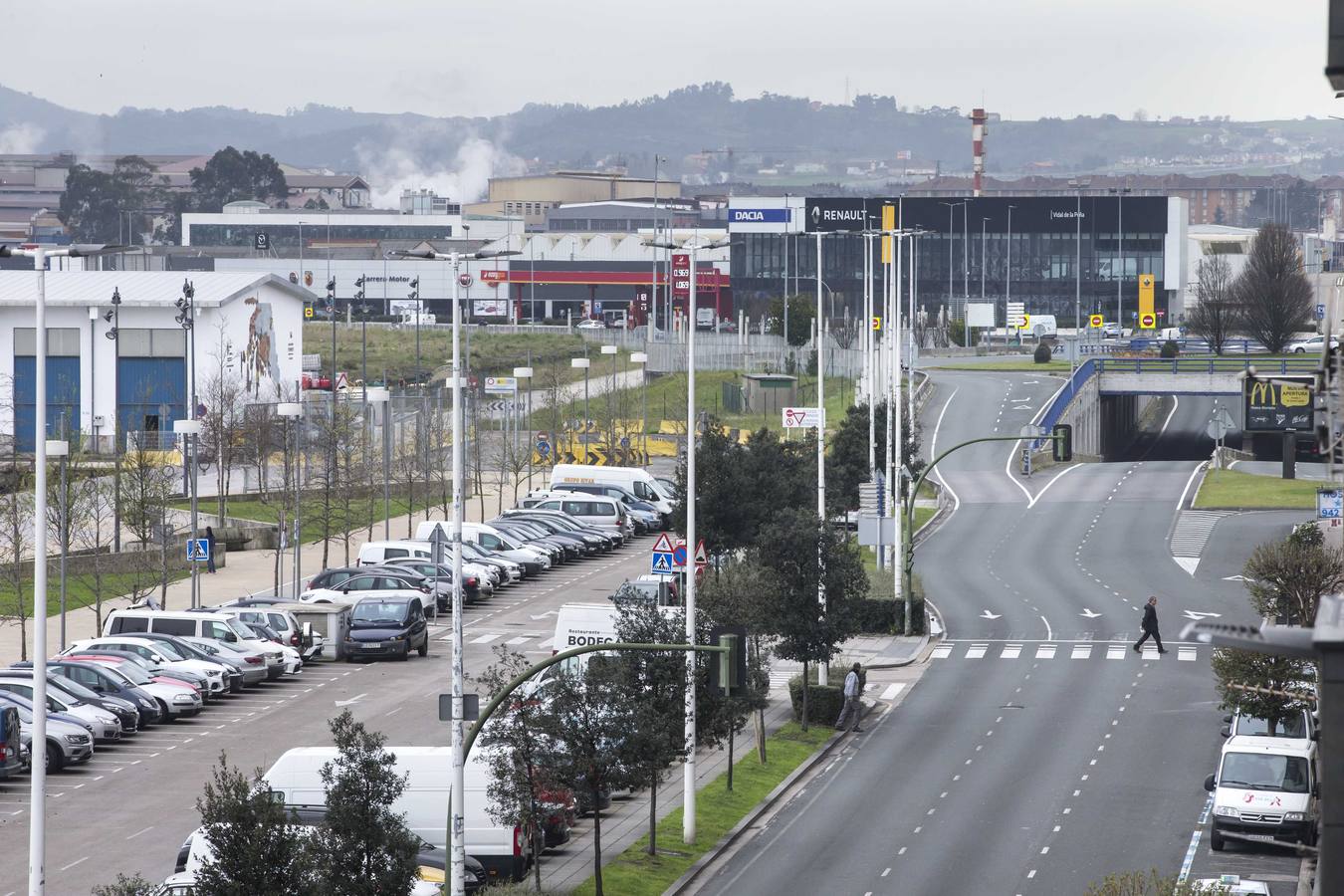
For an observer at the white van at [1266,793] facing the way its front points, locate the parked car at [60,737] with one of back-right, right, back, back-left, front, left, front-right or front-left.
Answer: right

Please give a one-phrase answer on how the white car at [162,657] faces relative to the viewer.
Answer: facing the viewer and to the right of the viewer

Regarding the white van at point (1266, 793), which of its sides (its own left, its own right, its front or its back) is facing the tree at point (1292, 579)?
back

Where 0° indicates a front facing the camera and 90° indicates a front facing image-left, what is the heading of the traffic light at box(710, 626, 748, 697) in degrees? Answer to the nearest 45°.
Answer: approximately 180°

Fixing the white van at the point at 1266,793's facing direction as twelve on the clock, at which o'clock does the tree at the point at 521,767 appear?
The tree is roughly at 2 o'clock from the white van.

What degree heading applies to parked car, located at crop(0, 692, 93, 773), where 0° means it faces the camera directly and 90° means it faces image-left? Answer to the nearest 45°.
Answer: approximately 315°

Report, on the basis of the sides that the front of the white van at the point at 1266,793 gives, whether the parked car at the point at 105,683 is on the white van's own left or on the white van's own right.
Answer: on the white van's own right

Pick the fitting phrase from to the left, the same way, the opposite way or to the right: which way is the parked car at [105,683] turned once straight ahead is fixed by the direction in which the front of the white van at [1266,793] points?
to the left

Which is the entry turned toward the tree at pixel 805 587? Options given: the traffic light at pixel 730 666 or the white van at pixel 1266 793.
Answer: the traffic light

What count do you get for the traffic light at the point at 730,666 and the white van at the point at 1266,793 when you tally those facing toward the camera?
1

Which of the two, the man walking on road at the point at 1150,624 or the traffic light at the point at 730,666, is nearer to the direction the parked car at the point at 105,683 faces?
the traffic light

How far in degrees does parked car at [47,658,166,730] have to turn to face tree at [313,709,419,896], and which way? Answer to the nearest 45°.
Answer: approximately 45° to its right

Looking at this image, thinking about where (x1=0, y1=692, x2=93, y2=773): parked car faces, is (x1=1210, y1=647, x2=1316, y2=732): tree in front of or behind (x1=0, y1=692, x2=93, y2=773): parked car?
in front

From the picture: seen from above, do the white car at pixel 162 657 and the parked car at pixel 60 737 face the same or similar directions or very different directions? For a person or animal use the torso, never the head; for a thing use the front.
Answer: same or similar directions

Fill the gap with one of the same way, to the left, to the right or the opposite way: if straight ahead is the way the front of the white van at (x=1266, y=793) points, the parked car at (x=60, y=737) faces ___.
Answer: to the left

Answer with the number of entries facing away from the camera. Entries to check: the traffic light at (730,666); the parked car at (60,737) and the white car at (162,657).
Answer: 1

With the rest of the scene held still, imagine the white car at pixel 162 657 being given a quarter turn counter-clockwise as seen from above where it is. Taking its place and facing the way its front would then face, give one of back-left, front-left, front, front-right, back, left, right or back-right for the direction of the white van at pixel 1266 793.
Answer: right

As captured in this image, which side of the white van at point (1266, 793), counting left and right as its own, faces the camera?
front
